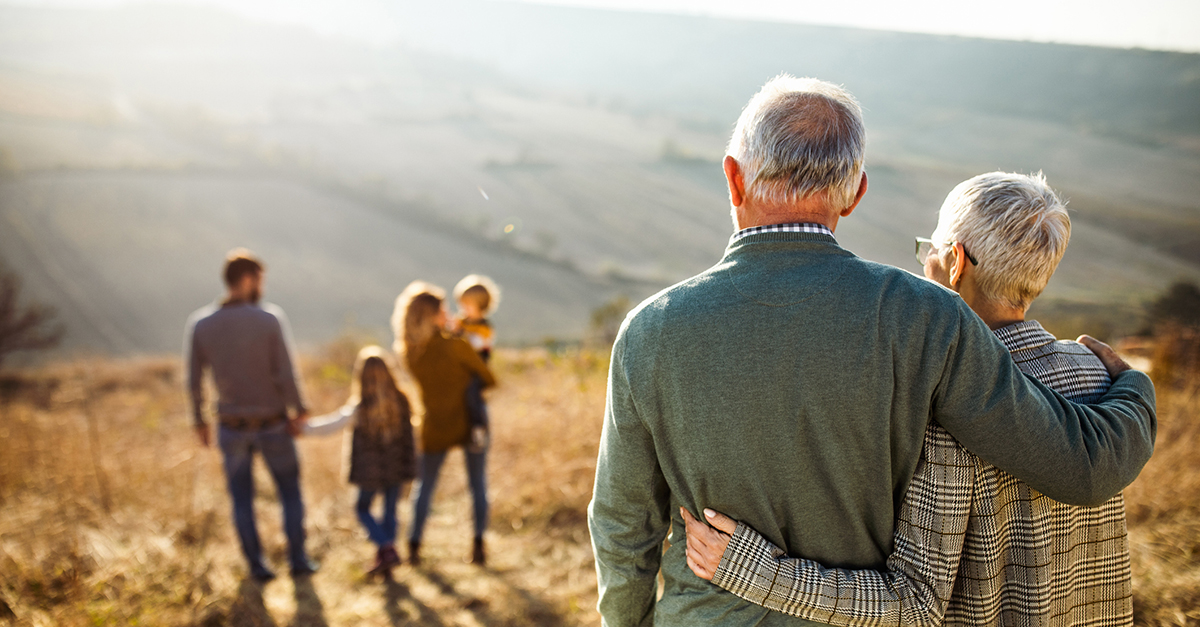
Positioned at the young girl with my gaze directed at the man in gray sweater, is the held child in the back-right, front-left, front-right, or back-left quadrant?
back-right

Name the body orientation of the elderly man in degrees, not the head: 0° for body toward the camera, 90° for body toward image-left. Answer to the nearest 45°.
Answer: approximately 180°

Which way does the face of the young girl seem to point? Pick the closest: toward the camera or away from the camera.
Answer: away from the camera

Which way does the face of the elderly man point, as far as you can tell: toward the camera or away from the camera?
away from the camera

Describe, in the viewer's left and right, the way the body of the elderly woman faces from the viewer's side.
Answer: facing away from the viewer and to the left of the viewer

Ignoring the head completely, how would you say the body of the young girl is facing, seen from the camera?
away from the camera

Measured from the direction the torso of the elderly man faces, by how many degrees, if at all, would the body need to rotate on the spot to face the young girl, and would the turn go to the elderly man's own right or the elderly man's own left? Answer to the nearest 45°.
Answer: approximately 45° to the elderly man's own left

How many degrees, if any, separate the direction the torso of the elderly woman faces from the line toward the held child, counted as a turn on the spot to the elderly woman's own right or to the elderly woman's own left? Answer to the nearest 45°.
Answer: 0° — they already face them

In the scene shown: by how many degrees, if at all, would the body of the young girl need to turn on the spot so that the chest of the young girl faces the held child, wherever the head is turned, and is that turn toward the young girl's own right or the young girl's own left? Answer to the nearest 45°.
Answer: approximately 45° to the young girl's own right

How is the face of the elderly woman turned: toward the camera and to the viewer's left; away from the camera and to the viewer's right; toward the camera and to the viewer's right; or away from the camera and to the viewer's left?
away from the camera and to the viewer's left

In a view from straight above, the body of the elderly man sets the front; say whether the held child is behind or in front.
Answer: in front
